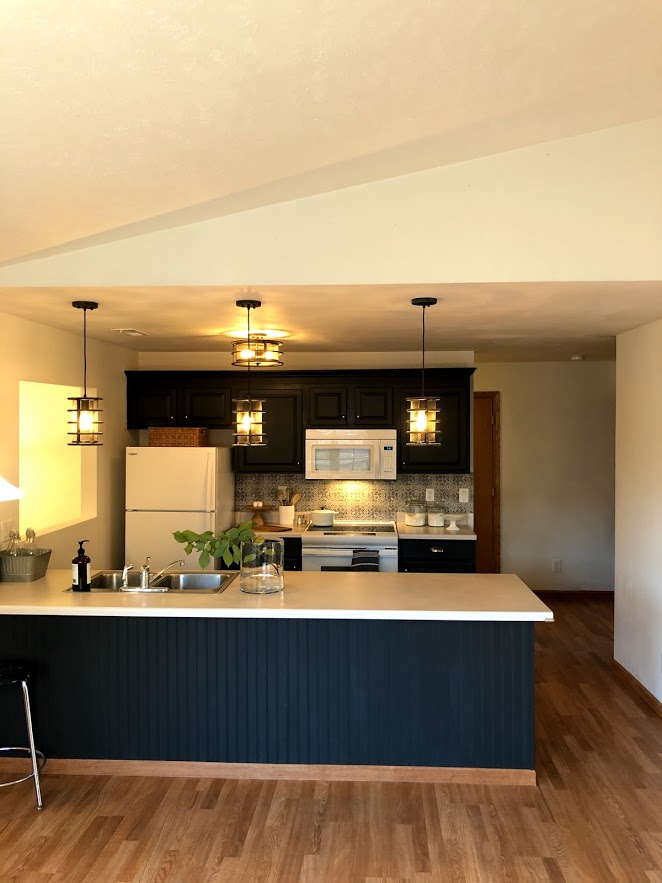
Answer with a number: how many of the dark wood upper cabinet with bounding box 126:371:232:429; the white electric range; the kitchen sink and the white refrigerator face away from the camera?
1

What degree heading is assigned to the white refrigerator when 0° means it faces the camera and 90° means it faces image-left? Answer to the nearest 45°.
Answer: approximately 0°

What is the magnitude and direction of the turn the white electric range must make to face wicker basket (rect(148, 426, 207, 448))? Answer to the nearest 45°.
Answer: approximately 90° to its right

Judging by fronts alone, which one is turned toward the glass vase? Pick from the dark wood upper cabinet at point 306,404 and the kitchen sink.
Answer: the dark wood upper cabinet

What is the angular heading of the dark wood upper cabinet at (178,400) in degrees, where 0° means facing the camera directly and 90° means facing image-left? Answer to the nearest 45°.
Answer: approximately 0°

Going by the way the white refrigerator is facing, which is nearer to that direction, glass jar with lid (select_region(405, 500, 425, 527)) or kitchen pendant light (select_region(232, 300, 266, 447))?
the kitchen pendant light

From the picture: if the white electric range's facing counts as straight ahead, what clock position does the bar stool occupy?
The bar stool is roughly at 1 o'clock from the white electric range.

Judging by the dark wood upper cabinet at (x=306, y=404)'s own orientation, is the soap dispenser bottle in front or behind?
in front

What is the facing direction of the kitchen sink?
away from the camera

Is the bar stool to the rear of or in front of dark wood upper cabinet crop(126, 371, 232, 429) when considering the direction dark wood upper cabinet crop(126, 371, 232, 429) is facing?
in front
